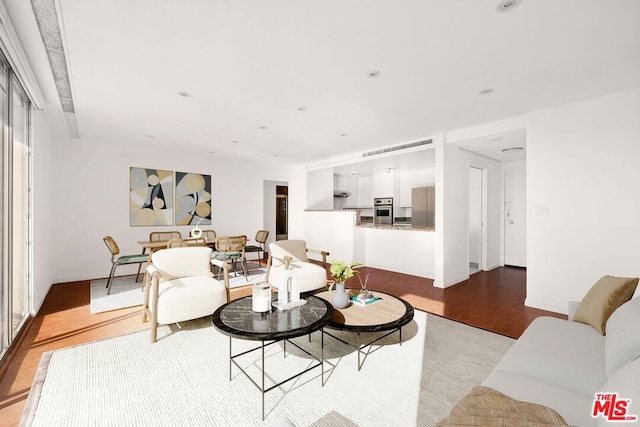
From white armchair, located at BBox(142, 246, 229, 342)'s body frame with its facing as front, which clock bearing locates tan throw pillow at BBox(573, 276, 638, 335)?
The tan throw pillow is roughly at 12 o'clock from the white armchair.

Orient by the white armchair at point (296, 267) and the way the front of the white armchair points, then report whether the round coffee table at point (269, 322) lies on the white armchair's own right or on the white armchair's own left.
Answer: on the white armchair's own right

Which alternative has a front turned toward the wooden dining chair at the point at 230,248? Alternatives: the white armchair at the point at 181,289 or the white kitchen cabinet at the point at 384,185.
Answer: the white kitchen cabinet

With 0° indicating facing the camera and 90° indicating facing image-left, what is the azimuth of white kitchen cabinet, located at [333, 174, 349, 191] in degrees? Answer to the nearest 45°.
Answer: approximately 315°

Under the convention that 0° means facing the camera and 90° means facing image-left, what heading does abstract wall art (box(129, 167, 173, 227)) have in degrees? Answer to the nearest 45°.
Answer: approximately 0°

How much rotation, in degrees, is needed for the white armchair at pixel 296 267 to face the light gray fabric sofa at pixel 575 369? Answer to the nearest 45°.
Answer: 0° — it already faces it

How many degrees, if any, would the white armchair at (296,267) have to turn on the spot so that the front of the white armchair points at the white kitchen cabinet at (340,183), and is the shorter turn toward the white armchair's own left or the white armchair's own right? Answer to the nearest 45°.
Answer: approximately 135° to the white armchair's own left
